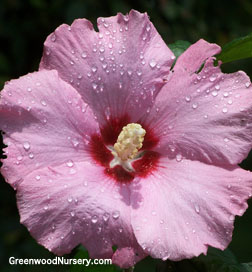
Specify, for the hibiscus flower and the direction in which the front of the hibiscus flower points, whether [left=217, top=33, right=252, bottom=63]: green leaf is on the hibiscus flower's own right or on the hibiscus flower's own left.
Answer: on the hibiscus flower's own left

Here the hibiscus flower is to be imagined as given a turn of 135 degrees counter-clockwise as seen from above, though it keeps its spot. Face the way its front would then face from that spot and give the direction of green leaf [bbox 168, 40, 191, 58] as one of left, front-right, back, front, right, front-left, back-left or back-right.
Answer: front

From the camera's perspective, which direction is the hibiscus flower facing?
toward the camera
